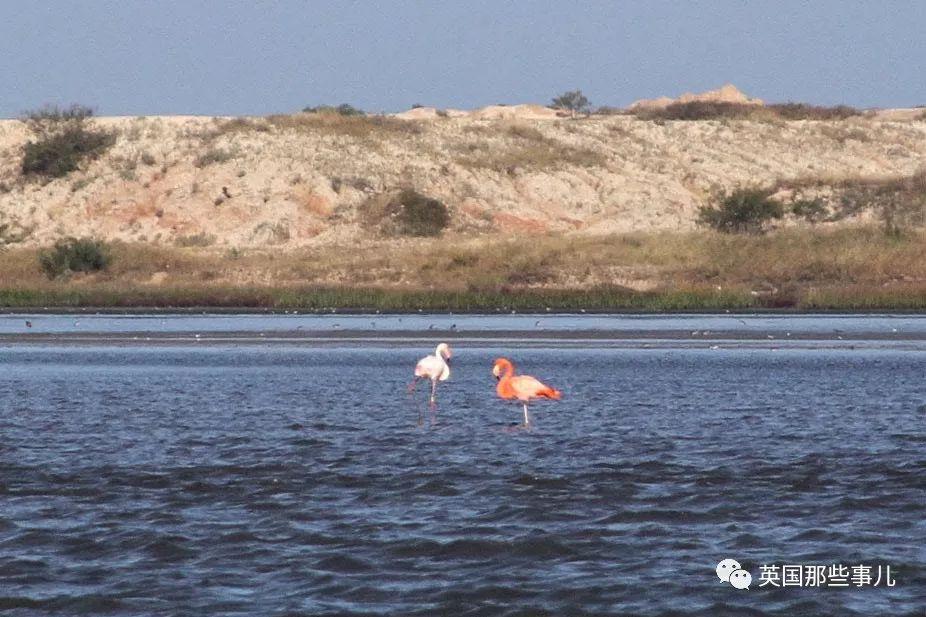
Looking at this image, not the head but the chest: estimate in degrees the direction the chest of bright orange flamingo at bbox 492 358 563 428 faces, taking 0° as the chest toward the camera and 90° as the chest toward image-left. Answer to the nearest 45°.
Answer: approximately 90°
